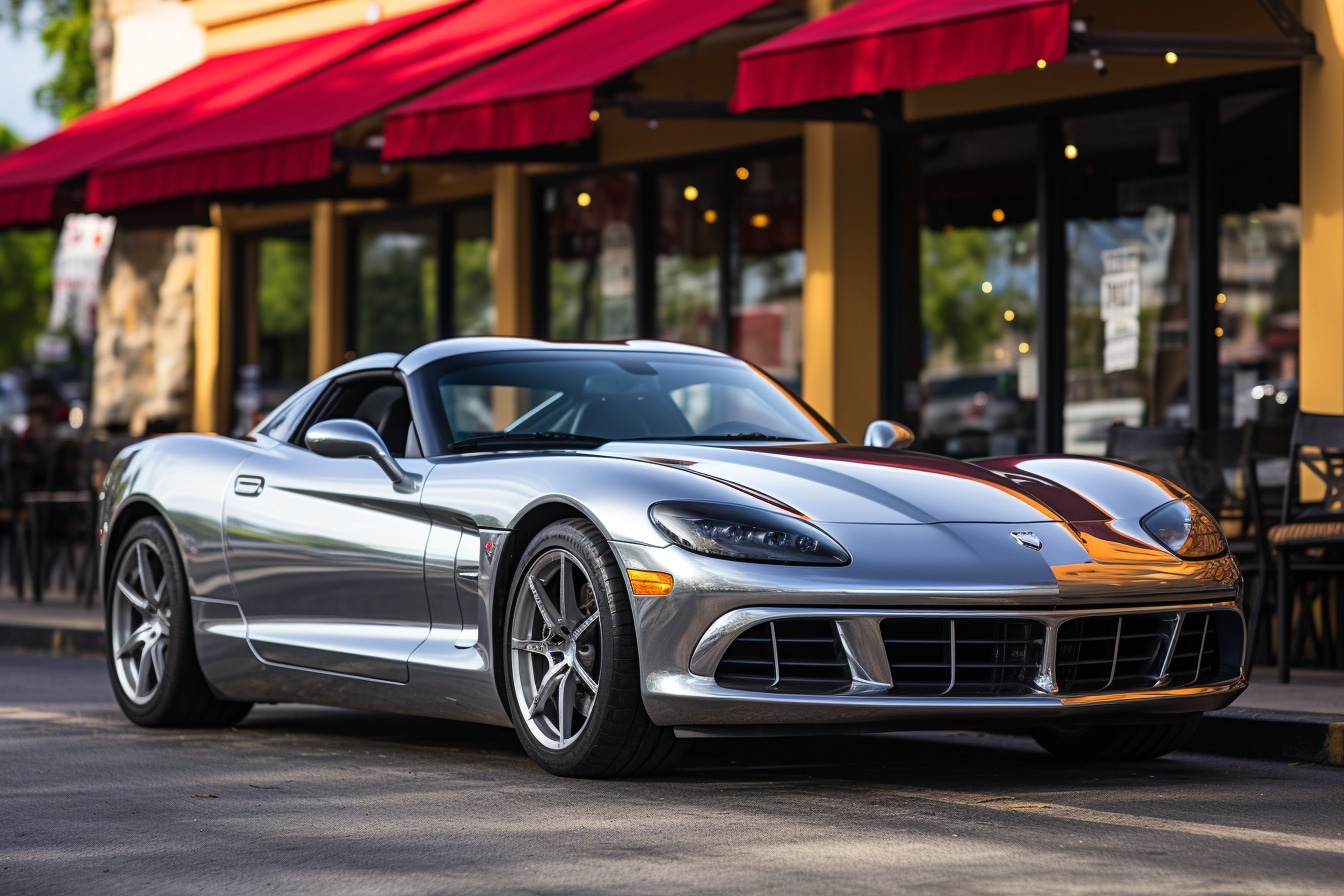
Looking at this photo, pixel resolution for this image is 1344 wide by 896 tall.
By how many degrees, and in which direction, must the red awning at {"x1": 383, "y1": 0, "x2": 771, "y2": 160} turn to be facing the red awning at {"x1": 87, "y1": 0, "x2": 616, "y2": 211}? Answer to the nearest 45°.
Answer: approximately 90° to its right

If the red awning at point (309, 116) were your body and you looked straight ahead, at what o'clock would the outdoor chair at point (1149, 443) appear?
The outdoor chair is roughly at 9 o'clock from the red awning.

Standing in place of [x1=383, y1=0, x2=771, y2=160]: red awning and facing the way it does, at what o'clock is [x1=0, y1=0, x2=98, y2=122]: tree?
The tree is roughly at 4 o'clock from the red awning.

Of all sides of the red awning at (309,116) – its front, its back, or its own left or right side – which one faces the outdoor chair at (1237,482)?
left

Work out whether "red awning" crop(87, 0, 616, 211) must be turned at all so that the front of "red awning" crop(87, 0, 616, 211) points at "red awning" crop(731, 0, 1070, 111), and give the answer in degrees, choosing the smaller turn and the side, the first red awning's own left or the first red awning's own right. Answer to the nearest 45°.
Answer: approximately 90° to the first red awning's own left

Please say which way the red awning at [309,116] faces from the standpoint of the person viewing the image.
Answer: facing the viewer and to the left of the viewer

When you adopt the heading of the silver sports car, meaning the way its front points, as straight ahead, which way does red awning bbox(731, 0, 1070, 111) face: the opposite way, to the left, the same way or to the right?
to the right

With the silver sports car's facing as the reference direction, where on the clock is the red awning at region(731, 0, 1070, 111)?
The red awning is roughly at 8 o'clock from the silver sports car.

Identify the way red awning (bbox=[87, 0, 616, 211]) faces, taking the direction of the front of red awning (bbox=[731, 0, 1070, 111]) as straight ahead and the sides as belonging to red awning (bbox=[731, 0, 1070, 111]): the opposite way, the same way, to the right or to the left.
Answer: the same way

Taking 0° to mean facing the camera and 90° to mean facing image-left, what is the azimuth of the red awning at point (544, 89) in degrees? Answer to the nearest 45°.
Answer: approximately 45°

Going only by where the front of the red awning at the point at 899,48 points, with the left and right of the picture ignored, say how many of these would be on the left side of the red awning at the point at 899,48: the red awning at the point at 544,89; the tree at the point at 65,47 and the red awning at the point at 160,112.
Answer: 0

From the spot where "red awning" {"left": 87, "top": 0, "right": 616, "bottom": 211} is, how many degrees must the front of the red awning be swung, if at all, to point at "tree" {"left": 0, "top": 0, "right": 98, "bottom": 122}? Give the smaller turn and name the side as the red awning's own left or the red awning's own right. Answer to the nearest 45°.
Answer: approximately 135° to the red awning's own right

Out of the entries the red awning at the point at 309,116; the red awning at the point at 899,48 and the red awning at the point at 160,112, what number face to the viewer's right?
0

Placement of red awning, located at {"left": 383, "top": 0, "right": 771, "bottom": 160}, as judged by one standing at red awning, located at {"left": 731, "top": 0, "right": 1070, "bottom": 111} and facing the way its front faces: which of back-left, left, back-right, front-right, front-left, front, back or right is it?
right

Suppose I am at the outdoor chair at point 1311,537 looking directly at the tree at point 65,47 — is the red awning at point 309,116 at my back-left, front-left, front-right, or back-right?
front-left

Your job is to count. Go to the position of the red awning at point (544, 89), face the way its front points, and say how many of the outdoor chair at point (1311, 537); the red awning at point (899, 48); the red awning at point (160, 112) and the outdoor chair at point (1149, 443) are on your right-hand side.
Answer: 1

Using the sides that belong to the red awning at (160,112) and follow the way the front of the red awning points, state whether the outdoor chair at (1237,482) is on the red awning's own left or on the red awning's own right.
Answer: on the red awning's own left

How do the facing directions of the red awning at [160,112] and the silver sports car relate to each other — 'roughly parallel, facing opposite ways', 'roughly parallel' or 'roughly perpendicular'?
roughly perpendicular

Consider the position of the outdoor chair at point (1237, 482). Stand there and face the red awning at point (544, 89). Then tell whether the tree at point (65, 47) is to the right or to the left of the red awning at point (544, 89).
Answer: right

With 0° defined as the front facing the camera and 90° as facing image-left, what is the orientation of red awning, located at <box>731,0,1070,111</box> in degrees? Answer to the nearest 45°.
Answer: approximately 45°

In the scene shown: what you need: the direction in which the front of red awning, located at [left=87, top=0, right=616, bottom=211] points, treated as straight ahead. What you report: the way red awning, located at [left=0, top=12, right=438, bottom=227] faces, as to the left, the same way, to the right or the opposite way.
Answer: the same way
